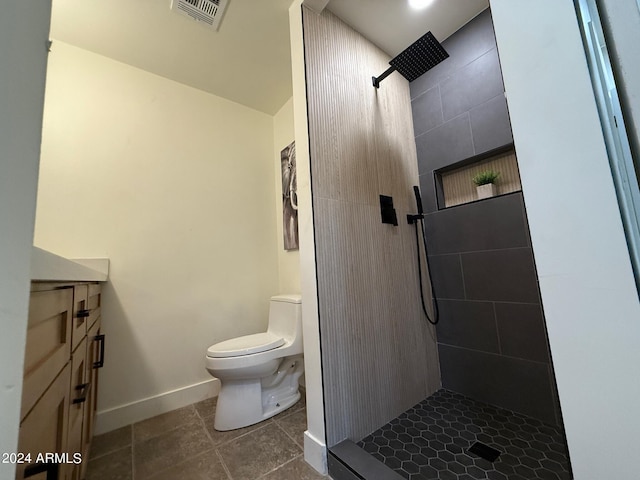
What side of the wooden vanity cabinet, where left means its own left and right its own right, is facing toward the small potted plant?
front

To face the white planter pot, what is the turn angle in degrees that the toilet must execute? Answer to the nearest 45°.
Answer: approximately 135° to its left

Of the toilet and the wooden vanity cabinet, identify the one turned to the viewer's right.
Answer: the wooden vanity cabinet

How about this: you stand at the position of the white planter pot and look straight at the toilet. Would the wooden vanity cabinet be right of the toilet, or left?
left

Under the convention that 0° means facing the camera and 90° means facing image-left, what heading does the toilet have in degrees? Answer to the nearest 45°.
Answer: approximately 45°

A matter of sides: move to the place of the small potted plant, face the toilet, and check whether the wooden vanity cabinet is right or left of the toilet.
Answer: left

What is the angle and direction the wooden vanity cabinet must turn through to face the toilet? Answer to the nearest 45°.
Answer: approximately 45° to its left

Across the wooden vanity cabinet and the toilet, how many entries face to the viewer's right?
1

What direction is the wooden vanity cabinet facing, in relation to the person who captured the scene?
facing to the right of the viewer

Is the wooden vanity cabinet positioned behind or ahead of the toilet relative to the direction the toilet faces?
ahead

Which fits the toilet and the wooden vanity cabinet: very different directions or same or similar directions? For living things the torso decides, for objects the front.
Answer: very different directions
